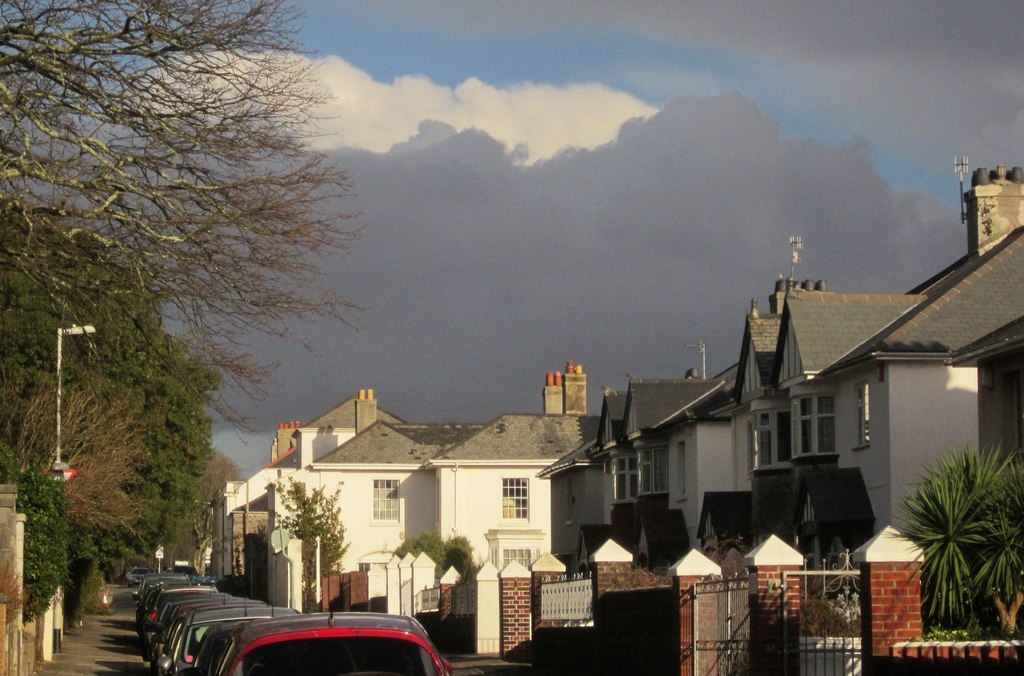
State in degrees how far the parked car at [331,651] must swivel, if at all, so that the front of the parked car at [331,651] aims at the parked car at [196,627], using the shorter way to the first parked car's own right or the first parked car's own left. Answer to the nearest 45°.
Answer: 0° — it already faces it

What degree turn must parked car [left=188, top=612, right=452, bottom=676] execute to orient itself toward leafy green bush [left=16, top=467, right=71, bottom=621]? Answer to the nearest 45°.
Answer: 0° — it already faces it

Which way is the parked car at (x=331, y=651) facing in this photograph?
away from the camera

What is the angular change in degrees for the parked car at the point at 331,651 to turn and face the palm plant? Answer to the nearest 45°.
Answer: approximately 45° to its right
